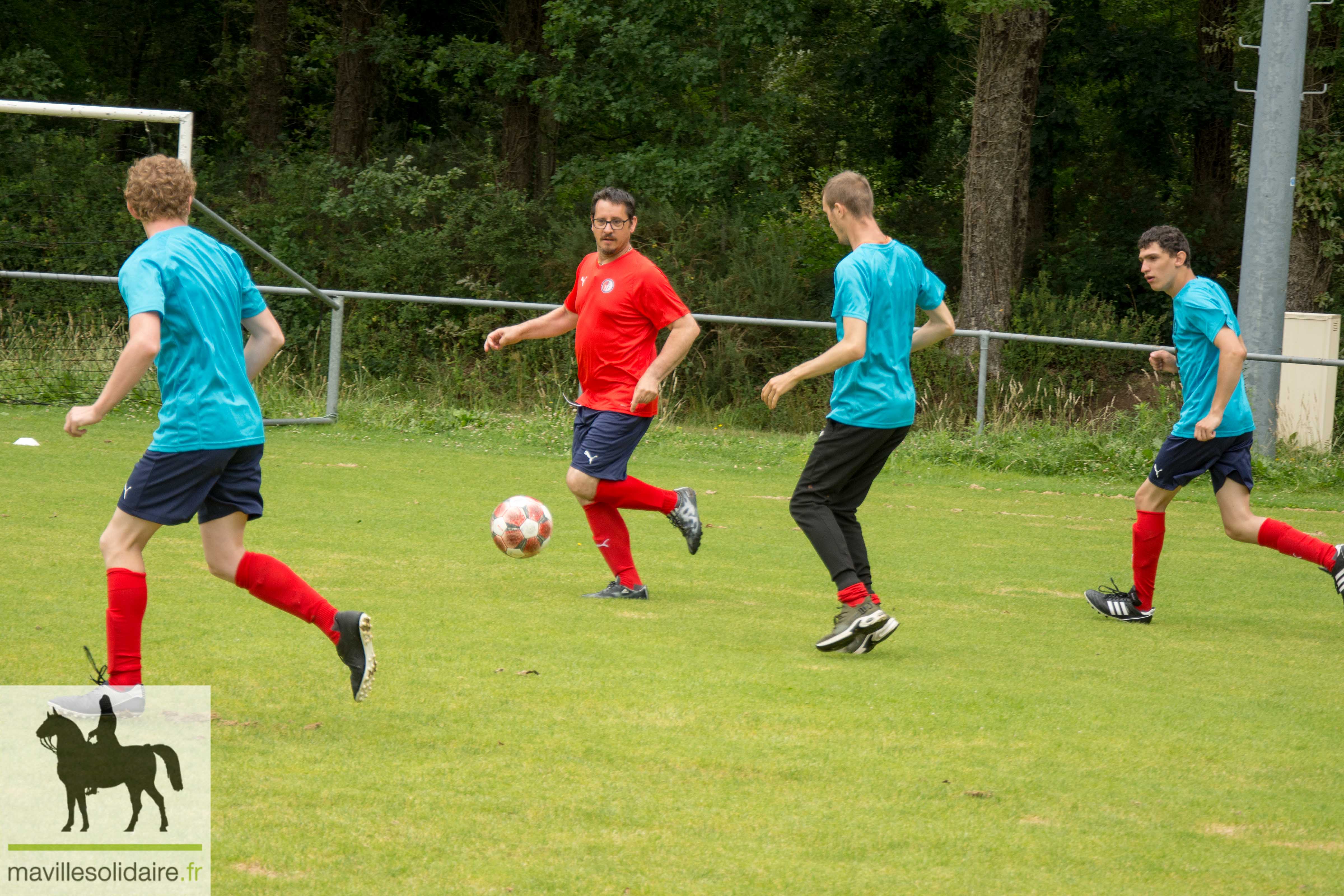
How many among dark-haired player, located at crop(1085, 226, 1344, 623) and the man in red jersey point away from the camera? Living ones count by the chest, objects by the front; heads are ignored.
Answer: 0

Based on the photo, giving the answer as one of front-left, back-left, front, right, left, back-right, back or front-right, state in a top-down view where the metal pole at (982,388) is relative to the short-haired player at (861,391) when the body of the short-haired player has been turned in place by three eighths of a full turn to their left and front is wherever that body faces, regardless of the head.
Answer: back

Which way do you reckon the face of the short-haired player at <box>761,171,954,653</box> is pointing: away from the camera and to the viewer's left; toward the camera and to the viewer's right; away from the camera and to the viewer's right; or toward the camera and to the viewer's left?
away from the camera and to the viewer's left

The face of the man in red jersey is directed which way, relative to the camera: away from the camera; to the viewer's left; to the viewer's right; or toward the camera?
toward the camera

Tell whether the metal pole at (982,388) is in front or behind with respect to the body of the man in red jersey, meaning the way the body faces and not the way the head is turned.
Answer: behind

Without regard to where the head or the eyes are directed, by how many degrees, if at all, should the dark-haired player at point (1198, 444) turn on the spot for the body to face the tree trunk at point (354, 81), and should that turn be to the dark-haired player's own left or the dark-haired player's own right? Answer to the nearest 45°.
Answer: approximately 45° to the dark-haired player's own right

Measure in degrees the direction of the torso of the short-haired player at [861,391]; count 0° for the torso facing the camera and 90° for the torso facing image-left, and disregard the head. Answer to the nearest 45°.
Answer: approximately 135°

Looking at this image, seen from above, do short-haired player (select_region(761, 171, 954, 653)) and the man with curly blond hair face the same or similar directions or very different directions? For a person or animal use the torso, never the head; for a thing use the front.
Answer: same or similar directions

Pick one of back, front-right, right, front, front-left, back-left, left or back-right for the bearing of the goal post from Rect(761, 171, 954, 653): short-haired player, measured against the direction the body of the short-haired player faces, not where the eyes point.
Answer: front

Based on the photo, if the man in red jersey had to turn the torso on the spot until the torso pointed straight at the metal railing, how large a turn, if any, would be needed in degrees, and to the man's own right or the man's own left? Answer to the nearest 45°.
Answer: approximately 135° to the man's own right

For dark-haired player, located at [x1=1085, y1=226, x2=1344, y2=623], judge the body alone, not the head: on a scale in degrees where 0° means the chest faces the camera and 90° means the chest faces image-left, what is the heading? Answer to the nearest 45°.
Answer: approximately 90°

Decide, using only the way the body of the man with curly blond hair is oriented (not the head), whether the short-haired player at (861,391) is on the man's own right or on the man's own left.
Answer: on the man's own right

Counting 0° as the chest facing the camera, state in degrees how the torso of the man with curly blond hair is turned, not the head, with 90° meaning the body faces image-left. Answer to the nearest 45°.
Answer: approximately 135°

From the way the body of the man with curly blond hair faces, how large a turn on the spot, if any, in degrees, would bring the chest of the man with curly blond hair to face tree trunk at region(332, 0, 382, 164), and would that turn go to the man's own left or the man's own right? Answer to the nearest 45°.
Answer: approximately 45° to the man's own right

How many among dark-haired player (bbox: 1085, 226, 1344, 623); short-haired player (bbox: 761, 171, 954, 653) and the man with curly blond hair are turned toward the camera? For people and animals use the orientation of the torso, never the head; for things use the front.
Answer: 0
